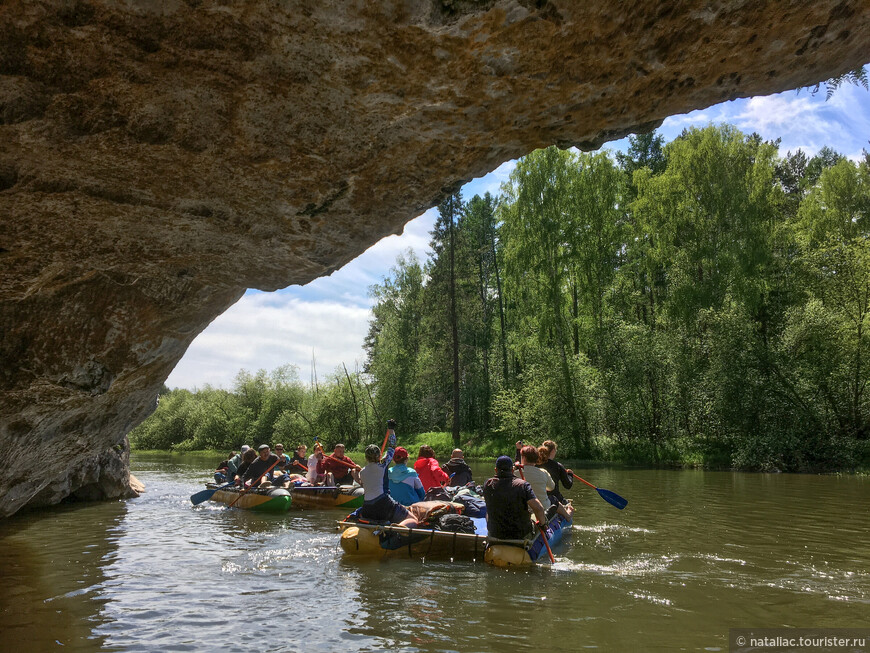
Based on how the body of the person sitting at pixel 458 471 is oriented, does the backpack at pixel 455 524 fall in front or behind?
behind

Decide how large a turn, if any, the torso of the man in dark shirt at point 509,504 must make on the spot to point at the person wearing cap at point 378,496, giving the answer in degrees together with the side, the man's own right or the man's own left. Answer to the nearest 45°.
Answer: approximately 45° to the man's own left

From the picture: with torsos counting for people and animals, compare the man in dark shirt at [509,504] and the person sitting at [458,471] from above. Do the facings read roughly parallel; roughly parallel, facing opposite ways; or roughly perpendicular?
roughly parallel

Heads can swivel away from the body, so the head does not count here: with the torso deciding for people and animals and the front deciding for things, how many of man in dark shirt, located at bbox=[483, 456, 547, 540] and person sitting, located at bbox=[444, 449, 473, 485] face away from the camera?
2

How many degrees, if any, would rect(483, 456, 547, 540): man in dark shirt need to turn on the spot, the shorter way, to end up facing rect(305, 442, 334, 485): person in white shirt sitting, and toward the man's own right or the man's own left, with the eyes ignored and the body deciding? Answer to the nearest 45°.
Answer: approximately 45° to the man's own left

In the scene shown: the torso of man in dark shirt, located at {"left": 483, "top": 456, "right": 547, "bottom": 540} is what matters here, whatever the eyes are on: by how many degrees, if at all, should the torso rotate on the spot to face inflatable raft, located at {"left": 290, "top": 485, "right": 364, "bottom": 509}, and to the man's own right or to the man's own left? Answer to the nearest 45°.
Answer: approximately 45° to the man's own left

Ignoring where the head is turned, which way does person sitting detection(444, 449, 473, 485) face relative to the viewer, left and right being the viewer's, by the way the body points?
facing away from the viewer

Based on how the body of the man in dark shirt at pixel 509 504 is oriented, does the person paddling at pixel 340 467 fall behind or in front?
in front

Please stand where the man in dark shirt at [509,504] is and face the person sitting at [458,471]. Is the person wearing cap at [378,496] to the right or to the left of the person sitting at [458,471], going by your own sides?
left

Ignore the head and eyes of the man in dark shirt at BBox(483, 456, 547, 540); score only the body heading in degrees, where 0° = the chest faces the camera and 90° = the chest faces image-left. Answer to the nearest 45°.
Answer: approximately 180°

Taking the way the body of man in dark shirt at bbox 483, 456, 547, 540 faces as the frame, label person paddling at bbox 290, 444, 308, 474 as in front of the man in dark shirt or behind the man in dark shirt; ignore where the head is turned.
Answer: in front
